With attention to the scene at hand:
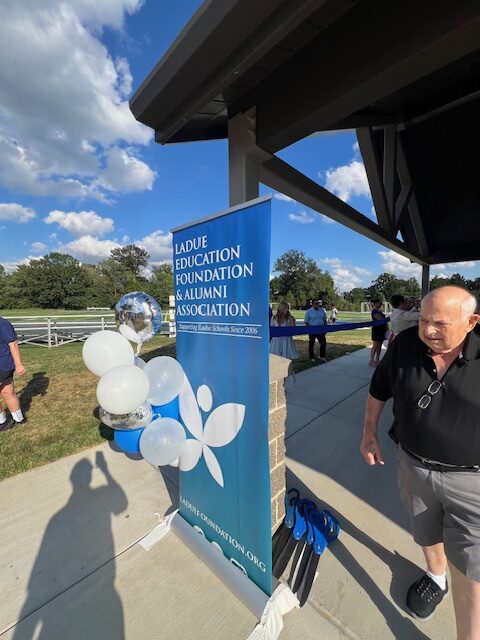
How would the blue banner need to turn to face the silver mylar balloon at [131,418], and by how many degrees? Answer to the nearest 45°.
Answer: approximately 45° to its right

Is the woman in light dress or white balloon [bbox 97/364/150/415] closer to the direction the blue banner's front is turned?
the white balloon

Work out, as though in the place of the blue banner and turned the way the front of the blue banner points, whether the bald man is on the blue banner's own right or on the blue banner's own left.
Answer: on the blue banner's own left

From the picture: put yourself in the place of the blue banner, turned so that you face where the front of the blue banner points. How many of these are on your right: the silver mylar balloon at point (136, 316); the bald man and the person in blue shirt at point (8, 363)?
2

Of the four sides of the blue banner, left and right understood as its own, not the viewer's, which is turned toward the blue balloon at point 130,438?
right

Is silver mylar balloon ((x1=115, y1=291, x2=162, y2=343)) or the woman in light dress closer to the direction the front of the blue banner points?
the silver mylar balloon

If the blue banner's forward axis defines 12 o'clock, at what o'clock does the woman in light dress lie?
The woman in light dress is roughly at 5 o'clock from the blue banner.

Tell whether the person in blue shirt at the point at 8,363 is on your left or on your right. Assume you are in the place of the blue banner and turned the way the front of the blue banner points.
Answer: on your right

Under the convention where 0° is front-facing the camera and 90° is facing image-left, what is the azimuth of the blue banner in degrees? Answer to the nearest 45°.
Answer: approximately 45°

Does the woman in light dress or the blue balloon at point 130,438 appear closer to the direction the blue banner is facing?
the blue balloon

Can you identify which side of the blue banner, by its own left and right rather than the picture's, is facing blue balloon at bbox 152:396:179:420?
right
